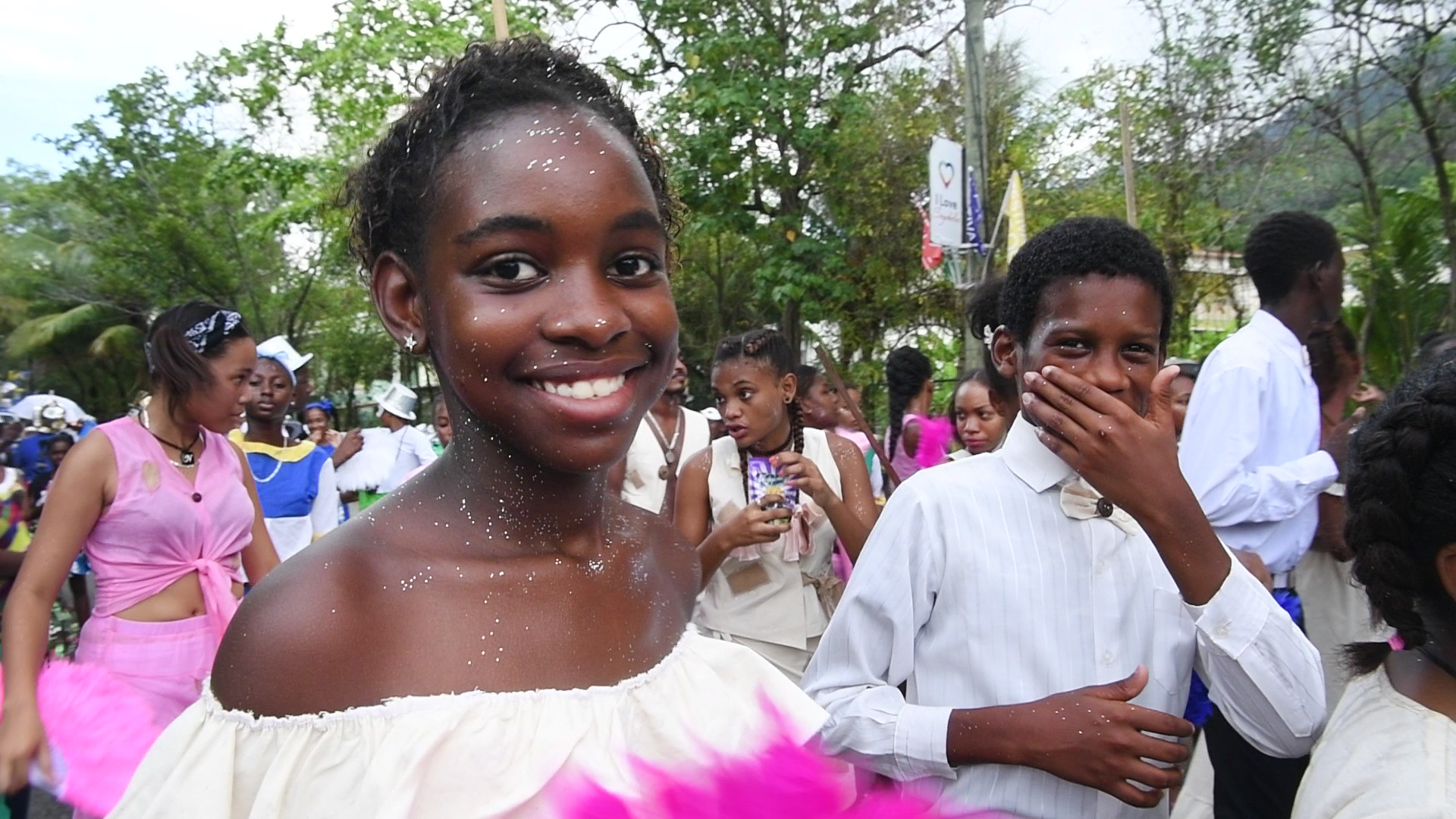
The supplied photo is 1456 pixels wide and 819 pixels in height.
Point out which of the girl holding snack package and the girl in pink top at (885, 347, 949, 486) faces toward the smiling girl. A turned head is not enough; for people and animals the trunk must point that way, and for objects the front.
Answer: the girl holding snack package

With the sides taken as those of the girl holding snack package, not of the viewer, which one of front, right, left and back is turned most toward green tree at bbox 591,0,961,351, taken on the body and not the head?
back

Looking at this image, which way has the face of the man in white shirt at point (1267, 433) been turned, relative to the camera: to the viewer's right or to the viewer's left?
to the viewer's right

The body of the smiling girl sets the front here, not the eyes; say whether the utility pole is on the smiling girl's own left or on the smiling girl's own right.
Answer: on the smiling girl's own left

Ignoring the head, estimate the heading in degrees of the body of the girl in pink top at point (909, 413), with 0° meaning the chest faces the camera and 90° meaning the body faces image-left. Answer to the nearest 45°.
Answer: approximately 225°

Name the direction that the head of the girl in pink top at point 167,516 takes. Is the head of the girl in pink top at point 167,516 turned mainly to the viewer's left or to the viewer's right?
to the viewer's right

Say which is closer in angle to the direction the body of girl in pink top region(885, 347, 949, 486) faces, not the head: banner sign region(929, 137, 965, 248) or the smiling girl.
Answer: the banner sign

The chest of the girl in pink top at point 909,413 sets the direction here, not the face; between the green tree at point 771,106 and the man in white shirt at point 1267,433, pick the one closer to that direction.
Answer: the green tree

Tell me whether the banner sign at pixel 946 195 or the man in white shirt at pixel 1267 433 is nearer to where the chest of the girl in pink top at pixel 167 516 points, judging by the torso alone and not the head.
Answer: the man in white shirt

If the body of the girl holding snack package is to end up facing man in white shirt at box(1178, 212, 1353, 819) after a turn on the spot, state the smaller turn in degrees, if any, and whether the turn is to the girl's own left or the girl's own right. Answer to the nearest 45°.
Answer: approximately 90° to the girl's own left

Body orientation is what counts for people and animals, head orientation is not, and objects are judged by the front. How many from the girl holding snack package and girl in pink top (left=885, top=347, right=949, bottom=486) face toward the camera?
1

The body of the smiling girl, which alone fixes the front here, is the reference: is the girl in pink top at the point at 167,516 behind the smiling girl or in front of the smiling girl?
behind

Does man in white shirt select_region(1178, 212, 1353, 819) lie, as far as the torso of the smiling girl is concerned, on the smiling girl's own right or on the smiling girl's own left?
on the smiling girl's own left
